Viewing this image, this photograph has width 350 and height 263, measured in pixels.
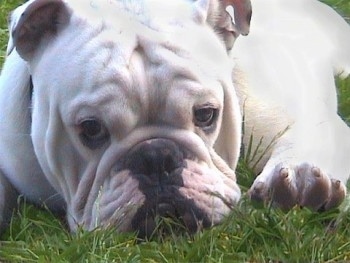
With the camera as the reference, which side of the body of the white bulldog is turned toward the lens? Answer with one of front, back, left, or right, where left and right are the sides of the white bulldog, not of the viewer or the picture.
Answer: front
